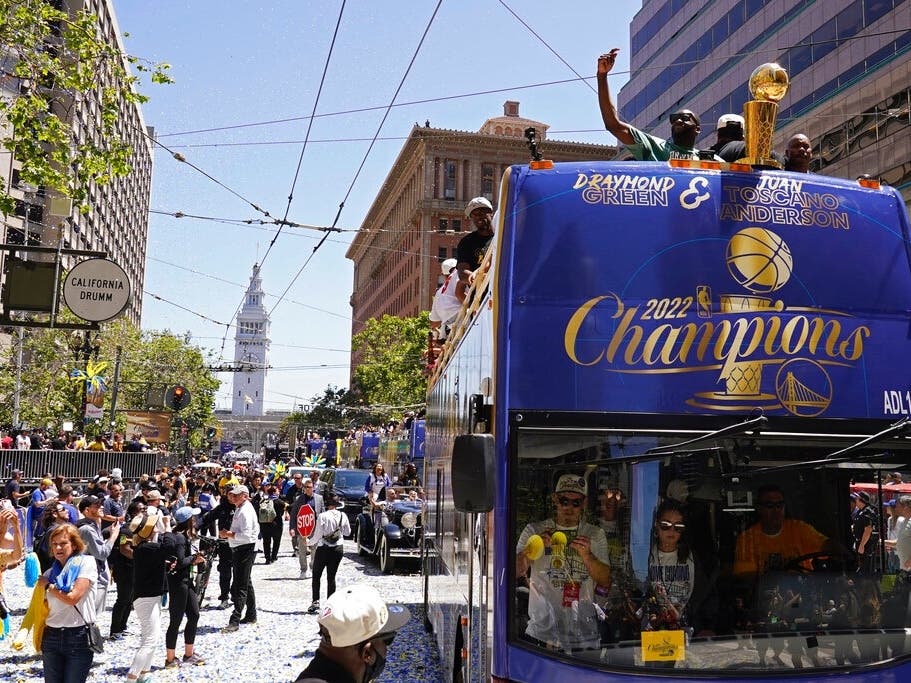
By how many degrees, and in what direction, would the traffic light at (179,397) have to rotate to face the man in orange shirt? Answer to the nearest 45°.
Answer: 0° — it already faces them

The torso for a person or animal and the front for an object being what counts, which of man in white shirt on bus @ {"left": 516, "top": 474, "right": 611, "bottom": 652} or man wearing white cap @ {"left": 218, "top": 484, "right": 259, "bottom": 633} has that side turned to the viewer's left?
the man wearing white cap

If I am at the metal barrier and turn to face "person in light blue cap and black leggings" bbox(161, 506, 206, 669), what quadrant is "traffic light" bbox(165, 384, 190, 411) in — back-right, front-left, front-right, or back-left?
back-left

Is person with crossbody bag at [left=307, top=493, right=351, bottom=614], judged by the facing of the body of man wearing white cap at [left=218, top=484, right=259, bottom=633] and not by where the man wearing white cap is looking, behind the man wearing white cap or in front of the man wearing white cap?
behind

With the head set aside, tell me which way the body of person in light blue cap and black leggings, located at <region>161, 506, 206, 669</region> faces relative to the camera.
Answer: to the viewer's right

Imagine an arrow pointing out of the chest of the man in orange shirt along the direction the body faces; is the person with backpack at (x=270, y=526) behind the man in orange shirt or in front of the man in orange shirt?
behind

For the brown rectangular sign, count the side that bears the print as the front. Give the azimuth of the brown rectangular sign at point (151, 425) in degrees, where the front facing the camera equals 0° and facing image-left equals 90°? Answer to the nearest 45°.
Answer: approximately 0°

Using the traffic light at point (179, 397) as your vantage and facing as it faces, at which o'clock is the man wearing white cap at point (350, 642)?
The man wearing white cap is roughly at 12 o'clock from the traffic light.

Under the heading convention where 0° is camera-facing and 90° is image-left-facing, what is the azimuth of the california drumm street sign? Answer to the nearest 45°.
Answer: approximately 0°
